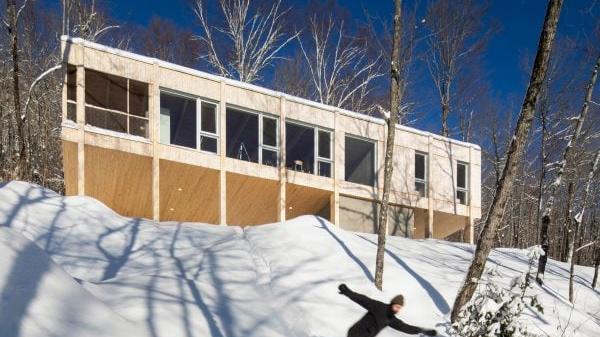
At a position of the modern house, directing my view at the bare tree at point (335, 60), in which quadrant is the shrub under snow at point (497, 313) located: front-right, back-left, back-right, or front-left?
back-right

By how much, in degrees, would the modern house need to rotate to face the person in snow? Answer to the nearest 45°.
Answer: approximately 45° to its right

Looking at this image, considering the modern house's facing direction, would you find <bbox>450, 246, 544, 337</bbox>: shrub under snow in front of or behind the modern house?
in front

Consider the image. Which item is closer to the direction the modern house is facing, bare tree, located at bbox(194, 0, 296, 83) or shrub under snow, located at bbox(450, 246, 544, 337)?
the shrub under snow

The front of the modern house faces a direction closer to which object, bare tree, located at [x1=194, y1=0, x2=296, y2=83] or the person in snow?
the person in snow
